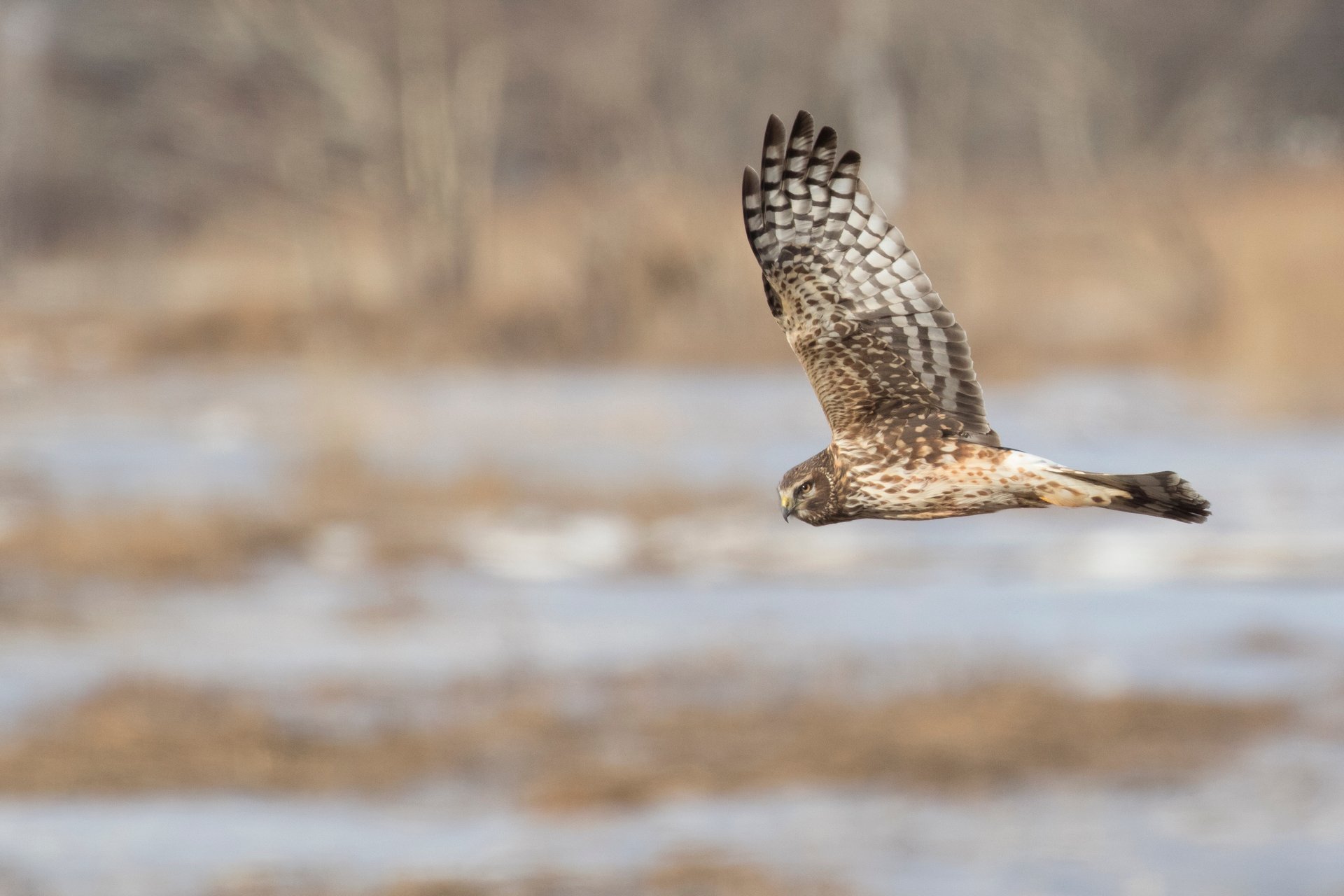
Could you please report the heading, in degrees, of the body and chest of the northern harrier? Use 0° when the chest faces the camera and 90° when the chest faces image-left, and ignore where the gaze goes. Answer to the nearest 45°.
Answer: approximately 90°
